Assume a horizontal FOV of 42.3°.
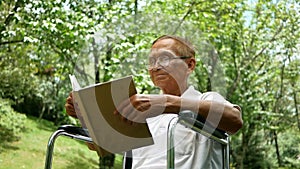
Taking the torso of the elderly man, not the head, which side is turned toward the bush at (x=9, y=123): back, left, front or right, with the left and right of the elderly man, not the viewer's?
right

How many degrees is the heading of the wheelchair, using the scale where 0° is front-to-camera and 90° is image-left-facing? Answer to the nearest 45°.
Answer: approximately 45°

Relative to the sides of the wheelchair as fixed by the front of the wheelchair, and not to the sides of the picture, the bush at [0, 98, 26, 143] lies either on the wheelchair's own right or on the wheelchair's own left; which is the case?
on the wheelchair's own right
